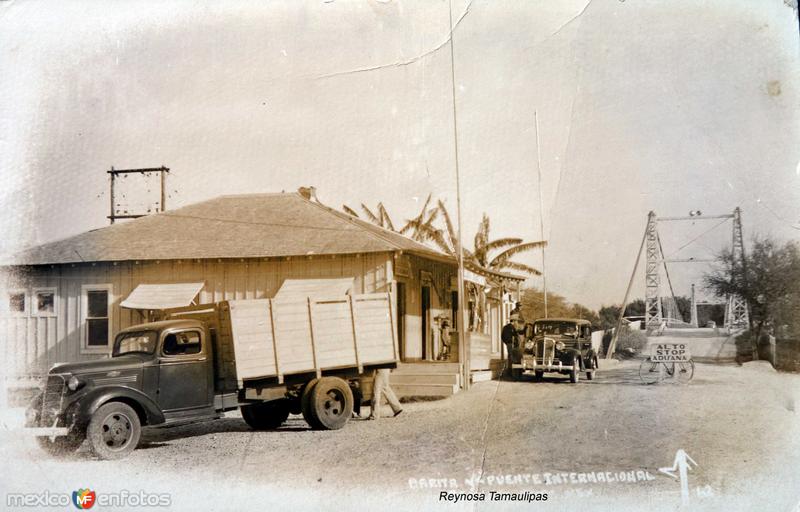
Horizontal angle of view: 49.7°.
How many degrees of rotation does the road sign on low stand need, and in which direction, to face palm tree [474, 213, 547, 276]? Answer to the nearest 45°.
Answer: approximately 90° to its right

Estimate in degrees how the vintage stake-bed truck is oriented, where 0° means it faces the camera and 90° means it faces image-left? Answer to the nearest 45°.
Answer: approximately 45°
